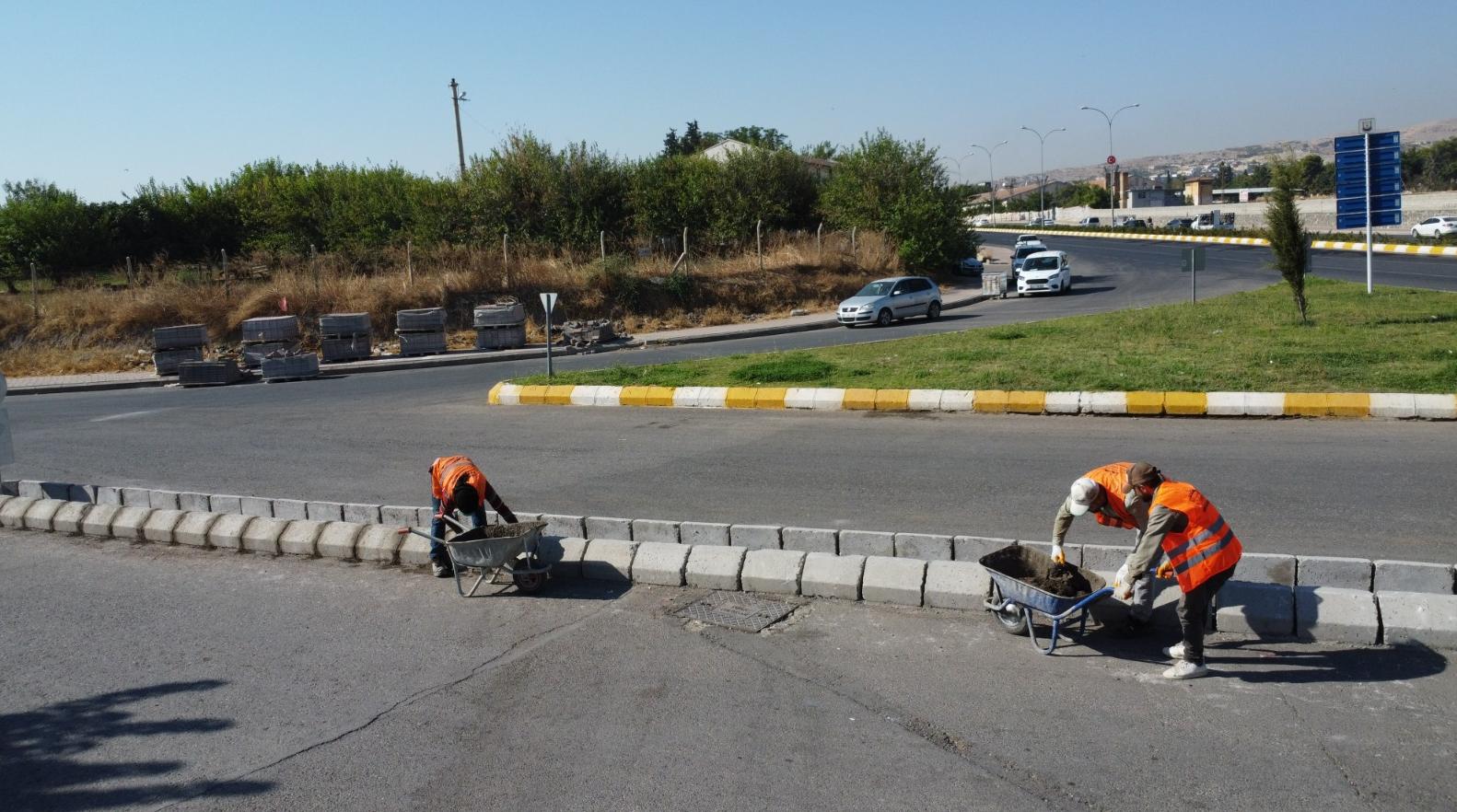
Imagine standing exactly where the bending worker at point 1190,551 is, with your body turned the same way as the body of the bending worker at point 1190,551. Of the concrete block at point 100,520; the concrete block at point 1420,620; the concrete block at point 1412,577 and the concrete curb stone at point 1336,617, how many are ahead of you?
1

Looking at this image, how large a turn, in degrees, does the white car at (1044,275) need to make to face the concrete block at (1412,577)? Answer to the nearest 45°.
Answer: approximately 45° to its left

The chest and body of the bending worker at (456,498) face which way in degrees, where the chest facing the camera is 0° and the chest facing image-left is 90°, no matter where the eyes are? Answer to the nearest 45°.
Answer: approximately 315°

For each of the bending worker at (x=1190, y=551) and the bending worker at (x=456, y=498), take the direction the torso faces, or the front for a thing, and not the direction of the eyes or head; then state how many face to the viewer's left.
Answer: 1

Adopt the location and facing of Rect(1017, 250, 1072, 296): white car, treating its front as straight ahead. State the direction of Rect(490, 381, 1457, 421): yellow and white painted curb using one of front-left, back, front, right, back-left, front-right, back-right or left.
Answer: front-left

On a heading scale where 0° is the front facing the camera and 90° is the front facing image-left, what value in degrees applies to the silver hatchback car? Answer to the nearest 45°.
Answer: approximately 45°

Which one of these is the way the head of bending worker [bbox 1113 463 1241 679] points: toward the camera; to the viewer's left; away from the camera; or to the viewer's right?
to the viewer's left

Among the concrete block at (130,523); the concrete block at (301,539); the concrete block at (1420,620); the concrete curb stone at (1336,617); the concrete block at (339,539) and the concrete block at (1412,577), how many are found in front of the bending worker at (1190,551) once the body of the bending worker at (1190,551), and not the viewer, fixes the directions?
3

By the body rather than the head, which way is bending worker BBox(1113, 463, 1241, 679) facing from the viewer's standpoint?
to the viewer's left

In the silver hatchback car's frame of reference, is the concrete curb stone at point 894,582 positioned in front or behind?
in front

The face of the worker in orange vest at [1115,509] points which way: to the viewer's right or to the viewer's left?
to the viewer's left
